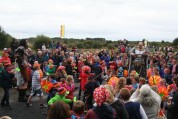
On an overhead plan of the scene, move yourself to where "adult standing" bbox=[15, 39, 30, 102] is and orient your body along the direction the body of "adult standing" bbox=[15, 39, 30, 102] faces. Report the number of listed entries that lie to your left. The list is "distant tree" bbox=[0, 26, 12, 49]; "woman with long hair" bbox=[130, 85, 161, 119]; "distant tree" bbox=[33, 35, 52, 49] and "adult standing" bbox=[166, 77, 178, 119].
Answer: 2

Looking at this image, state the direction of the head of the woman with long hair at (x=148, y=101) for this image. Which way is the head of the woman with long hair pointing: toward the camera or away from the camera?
away from the camera

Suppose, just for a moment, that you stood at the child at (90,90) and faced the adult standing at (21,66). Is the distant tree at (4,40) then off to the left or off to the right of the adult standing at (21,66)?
right

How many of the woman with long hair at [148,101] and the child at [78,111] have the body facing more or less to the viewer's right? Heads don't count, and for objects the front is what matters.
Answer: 0

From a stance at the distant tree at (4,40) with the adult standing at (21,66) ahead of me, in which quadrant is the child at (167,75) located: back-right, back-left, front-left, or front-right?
front-left

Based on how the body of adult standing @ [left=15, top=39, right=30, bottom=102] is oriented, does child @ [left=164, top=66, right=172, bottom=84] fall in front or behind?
in front

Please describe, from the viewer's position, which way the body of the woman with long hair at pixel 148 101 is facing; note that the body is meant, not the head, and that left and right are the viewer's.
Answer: facing away from the viewer

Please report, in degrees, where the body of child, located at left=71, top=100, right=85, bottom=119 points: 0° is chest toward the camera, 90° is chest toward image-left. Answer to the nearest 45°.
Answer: approximately 180°

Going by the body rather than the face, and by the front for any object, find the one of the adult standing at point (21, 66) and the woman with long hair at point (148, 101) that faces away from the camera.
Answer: the woman with long hair

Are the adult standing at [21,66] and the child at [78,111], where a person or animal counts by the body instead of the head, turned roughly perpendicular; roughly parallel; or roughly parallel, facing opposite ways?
roughly perpendicular

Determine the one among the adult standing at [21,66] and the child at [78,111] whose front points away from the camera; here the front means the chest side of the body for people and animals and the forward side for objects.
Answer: the child

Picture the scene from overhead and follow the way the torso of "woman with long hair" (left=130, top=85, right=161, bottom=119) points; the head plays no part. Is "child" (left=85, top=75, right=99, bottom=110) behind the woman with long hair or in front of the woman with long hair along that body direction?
in front

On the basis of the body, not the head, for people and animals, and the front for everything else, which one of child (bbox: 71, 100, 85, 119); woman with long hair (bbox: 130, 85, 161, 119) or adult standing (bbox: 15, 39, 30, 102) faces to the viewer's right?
the adult standing
